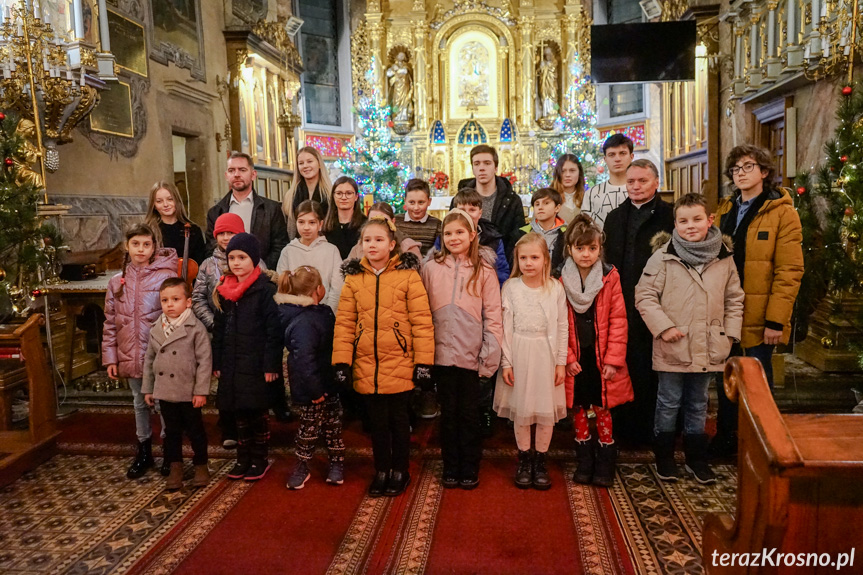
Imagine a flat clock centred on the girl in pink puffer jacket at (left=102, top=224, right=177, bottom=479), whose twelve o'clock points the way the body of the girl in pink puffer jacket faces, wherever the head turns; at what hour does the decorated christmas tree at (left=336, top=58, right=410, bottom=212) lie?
The decorated christmas tree is roughly at 7 o'clock from the girl in pink puffer jacket.

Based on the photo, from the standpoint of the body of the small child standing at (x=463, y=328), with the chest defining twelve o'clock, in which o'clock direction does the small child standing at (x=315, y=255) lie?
the small child standing at (x=315, y=255) is roughly at 4 o'clock from the small child standing at (x=463, y=328).

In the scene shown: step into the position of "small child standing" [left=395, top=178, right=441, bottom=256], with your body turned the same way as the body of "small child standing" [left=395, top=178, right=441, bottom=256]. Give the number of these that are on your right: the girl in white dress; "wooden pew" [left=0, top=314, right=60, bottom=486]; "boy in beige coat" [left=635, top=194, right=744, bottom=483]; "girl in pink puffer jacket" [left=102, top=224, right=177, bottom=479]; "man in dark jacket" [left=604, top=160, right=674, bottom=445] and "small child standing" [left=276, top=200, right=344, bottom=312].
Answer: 3

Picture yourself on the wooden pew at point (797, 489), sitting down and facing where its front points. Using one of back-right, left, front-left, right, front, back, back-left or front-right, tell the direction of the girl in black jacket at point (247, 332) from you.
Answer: left

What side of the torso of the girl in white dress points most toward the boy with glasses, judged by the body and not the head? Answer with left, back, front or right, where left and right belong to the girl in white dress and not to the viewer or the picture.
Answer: left

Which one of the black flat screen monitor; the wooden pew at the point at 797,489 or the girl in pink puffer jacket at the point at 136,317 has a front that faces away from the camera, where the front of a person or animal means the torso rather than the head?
the wooden pew

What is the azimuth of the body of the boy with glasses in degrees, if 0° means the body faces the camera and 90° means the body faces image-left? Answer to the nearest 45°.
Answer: approximately 45°

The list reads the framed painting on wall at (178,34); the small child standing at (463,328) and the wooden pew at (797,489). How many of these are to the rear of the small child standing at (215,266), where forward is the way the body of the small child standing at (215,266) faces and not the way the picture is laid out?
1
